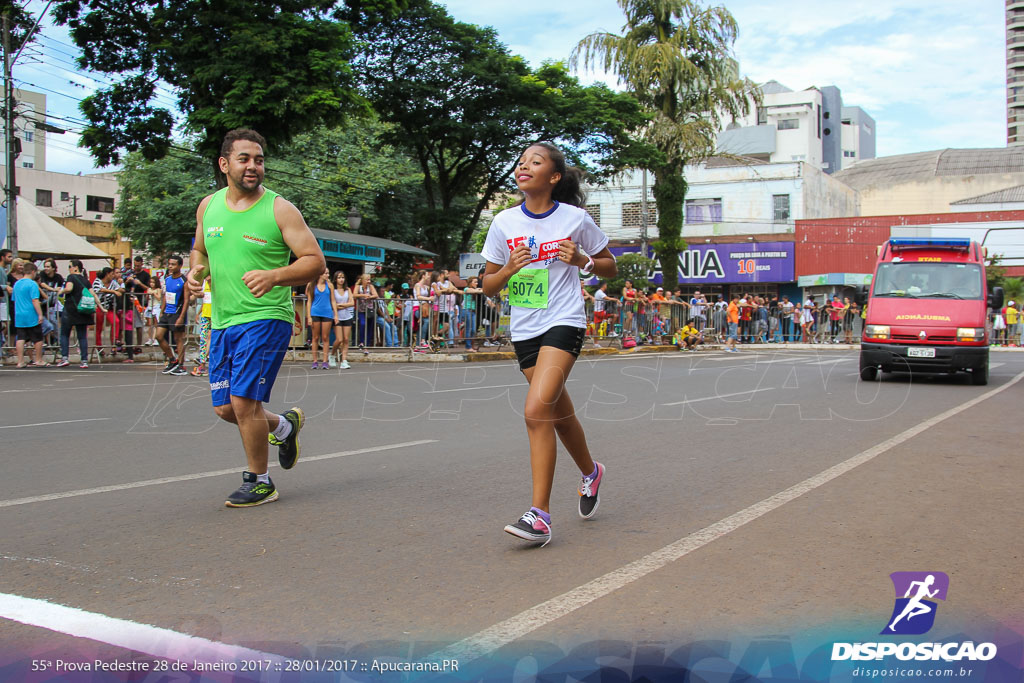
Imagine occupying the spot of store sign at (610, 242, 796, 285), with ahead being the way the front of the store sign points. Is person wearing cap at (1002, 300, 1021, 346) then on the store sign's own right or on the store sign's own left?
on the store sign's own left

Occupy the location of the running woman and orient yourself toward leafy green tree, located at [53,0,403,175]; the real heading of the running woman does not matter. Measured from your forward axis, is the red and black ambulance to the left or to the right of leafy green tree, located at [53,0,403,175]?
right

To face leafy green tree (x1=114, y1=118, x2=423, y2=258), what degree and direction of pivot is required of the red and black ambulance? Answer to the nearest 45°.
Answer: approximately 135° to its right

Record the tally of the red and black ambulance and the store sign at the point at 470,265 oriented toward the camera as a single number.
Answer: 2

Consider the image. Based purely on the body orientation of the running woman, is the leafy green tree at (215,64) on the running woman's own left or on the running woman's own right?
on the running woman's own right

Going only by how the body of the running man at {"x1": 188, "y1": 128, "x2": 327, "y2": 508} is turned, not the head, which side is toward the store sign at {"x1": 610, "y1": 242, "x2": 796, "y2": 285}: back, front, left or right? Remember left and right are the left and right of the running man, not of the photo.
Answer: back

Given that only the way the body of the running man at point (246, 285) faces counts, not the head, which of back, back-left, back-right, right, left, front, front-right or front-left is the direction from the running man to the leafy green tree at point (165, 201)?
back-right

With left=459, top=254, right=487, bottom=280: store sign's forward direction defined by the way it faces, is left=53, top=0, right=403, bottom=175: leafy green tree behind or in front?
in front

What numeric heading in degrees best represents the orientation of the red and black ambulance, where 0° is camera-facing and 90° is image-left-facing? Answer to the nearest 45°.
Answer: approximately 0°

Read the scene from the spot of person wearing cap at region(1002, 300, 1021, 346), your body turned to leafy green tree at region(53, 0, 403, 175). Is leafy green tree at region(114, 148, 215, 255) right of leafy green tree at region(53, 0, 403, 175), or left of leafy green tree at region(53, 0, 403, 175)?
right

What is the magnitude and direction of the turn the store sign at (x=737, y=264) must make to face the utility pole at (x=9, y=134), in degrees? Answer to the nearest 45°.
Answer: approximately 45° to its right

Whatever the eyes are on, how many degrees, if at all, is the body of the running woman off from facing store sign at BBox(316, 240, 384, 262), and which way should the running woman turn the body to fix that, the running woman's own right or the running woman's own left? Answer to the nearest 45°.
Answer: approximately 135° to the running woman's own right

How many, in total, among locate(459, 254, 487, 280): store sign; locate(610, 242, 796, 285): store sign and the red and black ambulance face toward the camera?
3

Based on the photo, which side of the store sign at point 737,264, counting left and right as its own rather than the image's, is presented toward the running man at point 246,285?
front
